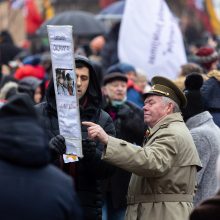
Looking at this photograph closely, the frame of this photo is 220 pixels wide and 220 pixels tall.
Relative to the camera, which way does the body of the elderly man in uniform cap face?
to the viewer's left

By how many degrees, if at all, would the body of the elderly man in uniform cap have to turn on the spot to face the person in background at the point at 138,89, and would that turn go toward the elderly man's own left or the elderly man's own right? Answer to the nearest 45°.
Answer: approximately 90° to the elderly man's own right

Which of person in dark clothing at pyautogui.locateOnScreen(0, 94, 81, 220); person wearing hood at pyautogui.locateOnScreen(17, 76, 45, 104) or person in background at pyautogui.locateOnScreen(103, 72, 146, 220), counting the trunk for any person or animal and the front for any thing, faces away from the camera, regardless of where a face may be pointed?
person in dark clothing at pyautogui.locateOnScreen(0, 94, 81, 220)

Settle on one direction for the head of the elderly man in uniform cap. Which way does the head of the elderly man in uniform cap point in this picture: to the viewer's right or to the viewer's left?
to the viewer's left

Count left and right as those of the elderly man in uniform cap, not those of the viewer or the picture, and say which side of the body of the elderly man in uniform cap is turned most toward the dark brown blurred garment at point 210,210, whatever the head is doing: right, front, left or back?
left

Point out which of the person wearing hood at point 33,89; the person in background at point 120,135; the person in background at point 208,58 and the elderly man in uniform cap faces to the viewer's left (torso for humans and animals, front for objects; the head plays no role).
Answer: the elderly man in uniform cap

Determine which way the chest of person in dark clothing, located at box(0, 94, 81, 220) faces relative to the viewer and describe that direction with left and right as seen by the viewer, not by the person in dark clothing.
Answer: facing away from the viewer
